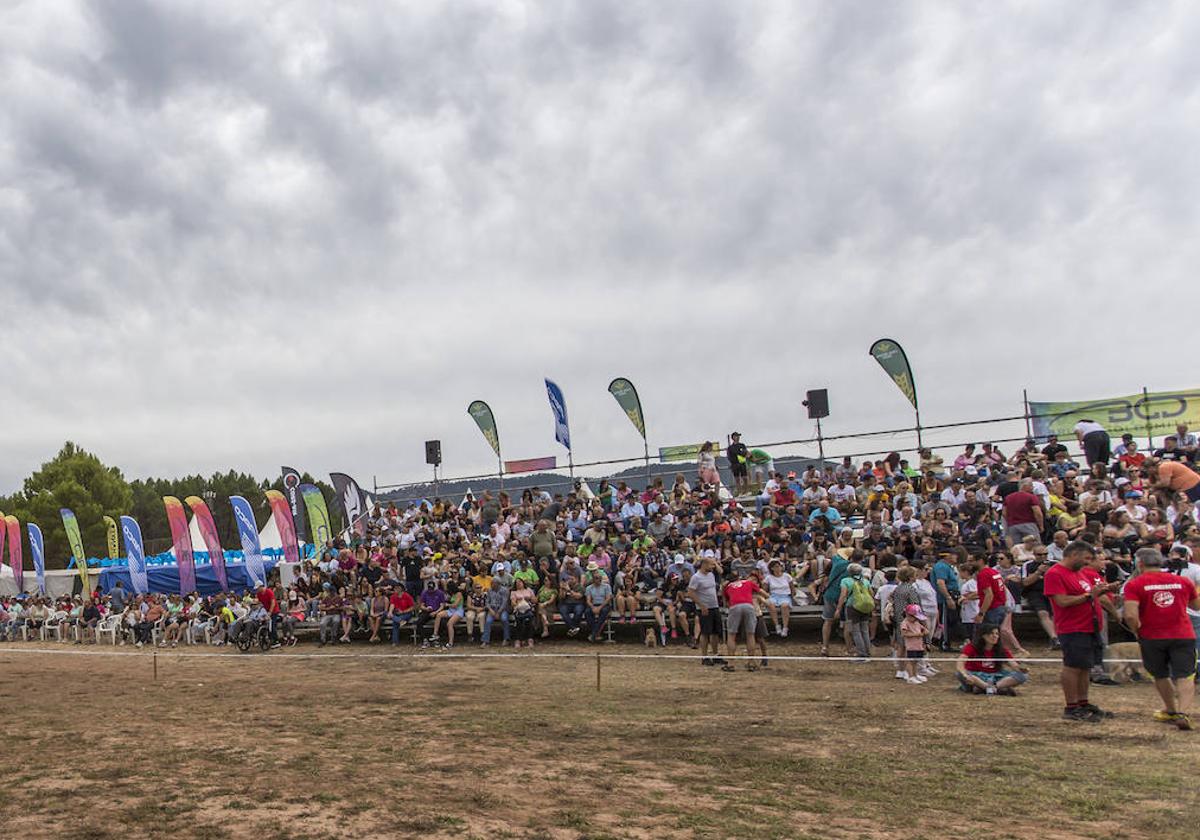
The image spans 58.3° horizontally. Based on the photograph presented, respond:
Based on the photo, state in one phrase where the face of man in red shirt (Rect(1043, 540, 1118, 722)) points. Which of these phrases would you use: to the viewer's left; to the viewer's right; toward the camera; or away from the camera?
to the viewer's right

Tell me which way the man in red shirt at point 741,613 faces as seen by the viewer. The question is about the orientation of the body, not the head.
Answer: away from the camera

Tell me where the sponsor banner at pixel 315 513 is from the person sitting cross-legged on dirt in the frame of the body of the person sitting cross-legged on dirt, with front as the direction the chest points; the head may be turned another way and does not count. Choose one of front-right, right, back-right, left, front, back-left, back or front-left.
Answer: back-right

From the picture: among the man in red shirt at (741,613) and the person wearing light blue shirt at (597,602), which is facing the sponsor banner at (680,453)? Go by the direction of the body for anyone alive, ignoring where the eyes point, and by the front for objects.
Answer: the man in red shirt

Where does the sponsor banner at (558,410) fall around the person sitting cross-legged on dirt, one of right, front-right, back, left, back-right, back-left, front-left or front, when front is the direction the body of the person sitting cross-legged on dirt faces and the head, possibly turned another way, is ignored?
back-right

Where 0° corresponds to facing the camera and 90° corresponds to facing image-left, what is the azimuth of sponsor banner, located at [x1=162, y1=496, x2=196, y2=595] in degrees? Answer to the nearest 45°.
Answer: approximately 0°

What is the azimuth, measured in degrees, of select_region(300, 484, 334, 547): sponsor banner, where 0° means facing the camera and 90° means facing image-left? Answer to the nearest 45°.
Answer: approximately 0°

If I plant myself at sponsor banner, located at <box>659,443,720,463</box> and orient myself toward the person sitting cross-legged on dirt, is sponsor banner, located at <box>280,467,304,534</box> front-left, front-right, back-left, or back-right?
back-right

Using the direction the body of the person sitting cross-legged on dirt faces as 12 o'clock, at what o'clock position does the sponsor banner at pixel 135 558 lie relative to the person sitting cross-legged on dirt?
The sponsor banner is roughly at 4 o'clock from the person sitting cross-legged on dirt.

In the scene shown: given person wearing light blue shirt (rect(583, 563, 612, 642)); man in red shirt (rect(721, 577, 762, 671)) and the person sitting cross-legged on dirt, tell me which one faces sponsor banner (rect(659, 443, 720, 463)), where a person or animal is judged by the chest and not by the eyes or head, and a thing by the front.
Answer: the man in red shirt
